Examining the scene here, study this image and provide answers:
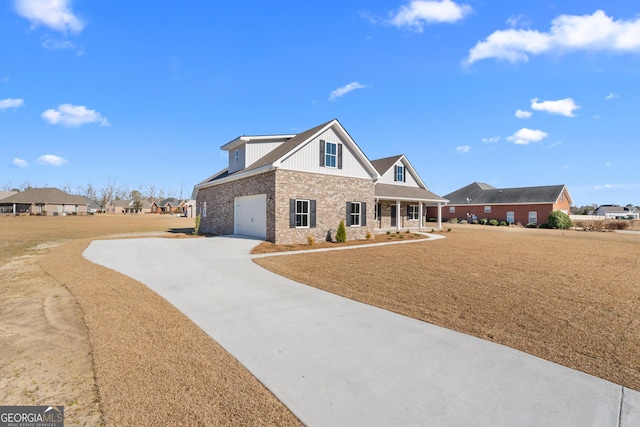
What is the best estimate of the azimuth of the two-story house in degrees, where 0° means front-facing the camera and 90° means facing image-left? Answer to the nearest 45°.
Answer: approximately 315°

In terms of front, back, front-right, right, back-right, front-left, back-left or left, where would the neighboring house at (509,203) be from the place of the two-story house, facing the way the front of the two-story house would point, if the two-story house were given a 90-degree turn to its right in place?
back

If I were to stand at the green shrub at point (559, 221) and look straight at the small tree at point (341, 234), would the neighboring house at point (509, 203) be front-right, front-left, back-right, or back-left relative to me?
back-right
